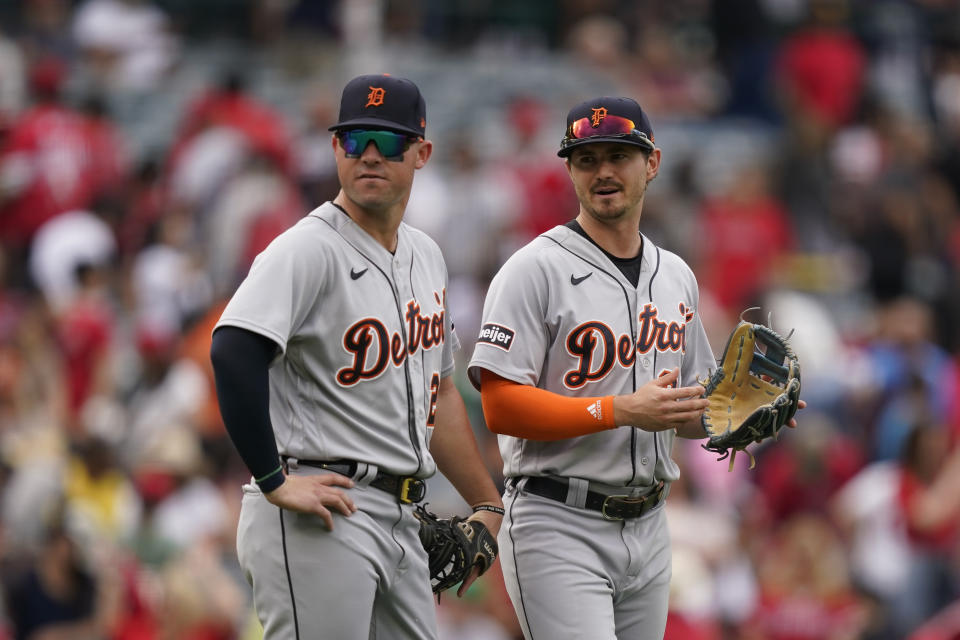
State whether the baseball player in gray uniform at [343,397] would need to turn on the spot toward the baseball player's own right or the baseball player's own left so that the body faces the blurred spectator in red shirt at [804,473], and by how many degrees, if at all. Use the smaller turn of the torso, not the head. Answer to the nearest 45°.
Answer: approximately 90° to the baseball player's own left

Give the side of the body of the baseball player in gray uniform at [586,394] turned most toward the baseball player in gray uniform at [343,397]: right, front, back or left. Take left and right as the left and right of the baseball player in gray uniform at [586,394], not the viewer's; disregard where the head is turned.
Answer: right

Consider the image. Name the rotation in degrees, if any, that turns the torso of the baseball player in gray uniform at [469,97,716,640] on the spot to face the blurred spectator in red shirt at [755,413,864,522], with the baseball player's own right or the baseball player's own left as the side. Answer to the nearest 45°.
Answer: approximately 135° to the baseball player's own left

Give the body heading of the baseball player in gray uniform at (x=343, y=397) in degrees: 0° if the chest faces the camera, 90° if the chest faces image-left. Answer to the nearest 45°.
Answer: approximately 315°

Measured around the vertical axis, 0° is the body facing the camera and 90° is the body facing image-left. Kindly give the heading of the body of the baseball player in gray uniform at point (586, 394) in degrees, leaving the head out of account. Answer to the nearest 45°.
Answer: approximately 315°

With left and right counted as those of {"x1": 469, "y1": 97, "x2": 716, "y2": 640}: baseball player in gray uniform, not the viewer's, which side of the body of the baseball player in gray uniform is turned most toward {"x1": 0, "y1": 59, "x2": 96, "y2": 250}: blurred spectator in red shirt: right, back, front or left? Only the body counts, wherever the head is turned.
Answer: back

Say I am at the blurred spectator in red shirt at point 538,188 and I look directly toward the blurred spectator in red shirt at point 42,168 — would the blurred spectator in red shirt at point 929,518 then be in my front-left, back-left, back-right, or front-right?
back-left

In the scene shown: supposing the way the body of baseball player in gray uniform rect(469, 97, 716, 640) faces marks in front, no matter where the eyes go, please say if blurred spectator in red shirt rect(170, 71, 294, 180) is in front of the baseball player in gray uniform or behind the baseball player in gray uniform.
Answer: behind
